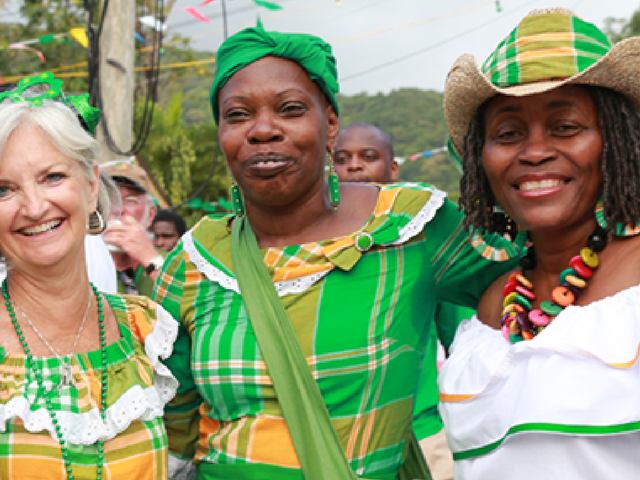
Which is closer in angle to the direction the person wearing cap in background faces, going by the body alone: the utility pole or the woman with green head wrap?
the woman with green head wrap

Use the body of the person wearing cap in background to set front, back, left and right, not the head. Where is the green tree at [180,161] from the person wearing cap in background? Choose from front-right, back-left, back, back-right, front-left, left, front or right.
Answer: back-right

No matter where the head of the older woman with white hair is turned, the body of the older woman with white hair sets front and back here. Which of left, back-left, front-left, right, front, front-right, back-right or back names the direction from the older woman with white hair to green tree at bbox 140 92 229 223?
back

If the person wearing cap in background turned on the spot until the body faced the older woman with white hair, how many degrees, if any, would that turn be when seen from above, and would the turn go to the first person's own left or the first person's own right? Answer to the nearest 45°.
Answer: approximately 45° to the first person's own left

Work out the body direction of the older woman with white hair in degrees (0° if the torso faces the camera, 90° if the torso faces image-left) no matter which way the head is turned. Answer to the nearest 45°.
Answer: approximately 0°

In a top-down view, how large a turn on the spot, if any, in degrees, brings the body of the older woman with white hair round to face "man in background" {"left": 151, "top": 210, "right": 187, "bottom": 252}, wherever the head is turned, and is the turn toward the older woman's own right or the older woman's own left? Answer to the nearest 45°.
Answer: approximately 180°

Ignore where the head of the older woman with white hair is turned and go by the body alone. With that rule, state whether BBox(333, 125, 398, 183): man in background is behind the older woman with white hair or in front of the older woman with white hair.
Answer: behind

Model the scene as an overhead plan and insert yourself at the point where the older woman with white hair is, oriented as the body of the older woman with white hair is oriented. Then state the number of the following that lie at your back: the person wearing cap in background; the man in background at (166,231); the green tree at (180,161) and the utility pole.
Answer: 4

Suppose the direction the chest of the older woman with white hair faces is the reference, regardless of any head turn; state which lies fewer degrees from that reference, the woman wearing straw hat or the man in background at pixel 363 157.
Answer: the woman wearing straw hat

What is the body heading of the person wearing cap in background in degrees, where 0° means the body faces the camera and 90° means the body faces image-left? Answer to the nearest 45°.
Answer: approximately 45°
